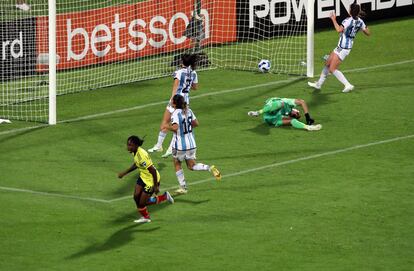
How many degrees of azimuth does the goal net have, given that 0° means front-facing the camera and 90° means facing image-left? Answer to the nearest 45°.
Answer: approximately 315°

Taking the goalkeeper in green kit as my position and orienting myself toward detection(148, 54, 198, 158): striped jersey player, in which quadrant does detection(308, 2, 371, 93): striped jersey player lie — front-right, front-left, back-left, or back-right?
back-right

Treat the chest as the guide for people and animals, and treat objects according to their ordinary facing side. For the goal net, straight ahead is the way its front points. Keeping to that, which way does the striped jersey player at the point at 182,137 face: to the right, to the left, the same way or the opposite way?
the opposite way

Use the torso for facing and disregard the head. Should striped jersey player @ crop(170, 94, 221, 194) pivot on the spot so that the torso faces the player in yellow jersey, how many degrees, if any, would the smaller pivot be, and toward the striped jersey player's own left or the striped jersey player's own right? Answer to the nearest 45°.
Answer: approximately 90° to the striped jersey player's own left

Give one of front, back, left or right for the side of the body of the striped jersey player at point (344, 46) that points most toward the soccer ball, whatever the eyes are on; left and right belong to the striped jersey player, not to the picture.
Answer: front

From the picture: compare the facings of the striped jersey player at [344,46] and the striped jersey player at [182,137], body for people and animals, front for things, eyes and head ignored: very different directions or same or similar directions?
same or similar directions

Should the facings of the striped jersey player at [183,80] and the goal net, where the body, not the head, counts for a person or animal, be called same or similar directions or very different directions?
very different directions

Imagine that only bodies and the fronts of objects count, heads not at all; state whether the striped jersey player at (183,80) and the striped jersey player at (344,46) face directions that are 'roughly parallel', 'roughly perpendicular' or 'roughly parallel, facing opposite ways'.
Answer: roughly parallel

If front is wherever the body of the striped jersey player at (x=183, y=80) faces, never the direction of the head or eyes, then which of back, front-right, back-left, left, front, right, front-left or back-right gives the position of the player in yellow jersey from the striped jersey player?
back-left

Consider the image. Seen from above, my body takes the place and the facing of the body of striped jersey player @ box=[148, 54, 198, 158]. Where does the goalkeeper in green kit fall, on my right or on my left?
on my right
